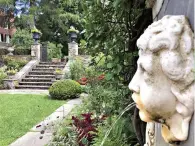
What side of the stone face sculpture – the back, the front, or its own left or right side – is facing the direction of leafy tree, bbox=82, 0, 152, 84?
right

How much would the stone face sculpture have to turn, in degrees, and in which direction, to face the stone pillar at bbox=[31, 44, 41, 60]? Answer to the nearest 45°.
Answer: approximately 45° to its right

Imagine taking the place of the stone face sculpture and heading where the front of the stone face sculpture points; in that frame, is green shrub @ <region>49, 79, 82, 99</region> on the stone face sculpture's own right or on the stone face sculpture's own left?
on the stone face sculpture's own right

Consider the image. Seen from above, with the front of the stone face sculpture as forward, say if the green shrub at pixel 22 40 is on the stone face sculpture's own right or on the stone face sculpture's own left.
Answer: on the stone face sculpture's own right

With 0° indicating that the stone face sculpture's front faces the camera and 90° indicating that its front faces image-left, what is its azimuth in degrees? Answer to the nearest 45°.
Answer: approximately 90°

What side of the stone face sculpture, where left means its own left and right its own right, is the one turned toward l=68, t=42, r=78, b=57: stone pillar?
right

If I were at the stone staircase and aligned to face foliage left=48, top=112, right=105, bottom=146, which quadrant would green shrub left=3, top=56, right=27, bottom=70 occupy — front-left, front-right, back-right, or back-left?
back-right

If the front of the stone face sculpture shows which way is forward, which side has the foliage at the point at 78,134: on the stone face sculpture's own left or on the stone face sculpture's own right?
on the stone face sculpture's own right

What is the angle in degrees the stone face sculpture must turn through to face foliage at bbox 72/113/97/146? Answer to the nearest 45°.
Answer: approximately 90° to its right

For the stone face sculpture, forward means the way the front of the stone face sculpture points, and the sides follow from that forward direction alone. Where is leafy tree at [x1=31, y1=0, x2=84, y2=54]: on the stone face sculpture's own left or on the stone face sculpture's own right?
on the stone face sculpture's own right

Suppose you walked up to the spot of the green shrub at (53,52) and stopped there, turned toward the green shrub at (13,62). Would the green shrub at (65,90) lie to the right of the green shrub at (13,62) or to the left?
left

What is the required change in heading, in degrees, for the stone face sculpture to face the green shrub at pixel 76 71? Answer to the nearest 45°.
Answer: approximately 90° to its right
